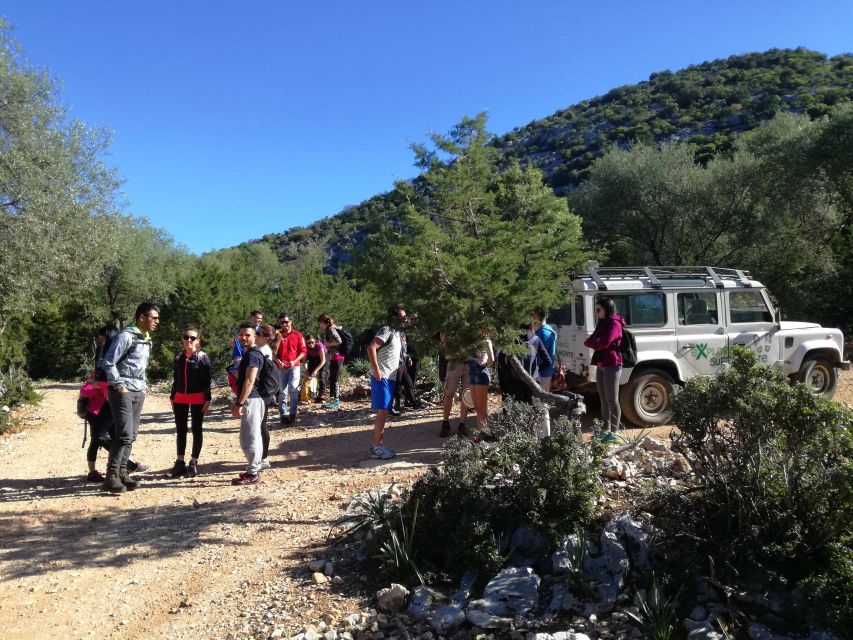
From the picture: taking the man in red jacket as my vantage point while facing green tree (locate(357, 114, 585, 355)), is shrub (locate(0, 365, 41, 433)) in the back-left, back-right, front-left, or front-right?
back-right

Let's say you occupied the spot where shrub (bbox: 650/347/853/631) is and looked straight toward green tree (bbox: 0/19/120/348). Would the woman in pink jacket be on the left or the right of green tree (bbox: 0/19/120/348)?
right

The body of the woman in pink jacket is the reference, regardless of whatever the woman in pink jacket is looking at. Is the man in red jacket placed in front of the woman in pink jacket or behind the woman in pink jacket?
in front

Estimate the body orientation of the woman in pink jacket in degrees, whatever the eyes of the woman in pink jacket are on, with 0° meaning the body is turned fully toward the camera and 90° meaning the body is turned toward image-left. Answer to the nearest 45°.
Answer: approximately 90°

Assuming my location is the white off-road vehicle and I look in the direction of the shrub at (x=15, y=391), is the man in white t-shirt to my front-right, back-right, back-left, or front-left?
front-left

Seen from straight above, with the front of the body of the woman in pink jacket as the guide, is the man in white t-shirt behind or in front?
in front

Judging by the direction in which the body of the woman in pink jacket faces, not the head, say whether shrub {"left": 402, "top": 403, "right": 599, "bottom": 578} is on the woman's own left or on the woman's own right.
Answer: on the woman's own left

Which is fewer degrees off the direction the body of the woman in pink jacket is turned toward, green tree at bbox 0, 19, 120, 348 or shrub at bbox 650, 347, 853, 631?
the green tree

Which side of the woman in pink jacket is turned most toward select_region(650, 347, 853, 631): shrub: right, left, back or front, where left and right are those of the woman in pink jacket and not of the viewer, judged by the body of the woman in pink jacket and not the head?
left
